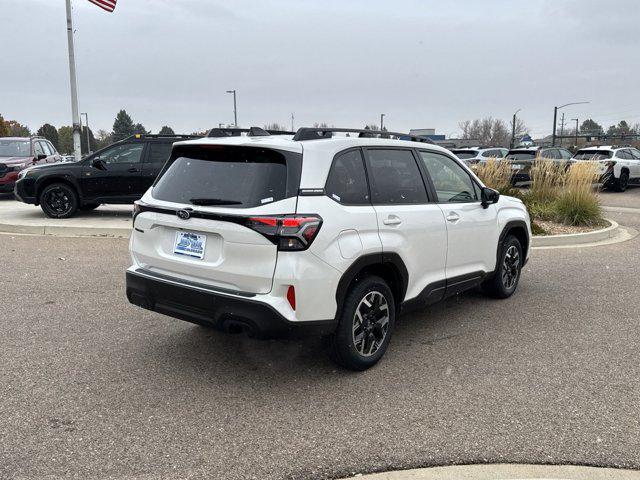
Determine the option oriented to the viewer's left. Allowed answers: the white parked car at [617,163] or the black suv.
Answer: the black suv

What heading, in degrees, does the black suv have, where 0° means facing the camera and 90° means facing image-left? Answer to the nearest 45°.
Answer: approximately 90°

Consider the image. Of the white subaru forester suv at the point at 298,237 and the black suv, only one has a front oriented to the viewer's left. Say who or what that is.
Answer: the black suv

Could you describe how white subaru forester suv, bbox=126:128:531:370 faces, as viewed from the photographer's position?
facing away from the viewer and to the right of the viewer

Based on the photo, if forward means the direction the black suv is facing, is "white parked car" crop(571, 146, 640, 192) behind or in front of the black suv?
behind

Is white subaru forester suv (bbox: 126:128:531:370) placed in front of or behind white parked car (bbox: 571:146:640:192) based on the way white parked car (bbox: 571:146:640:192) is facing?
behind

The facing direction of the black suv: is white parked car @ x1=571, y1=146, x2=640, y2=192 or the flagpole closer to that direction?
the flagpole

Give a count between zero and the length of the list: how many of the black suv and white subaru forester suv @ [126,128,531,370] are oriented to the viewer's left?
1

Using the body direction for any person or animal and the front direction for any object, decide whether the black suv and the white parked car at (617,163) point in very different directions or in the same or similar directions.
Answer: very different directions

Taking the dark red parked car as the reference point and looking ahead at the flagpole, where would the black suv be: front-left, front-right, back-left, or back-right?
back-right

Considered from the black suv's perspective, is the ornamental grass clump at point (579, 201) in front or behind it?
behind

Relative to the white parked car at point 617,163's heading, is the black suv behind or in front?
behind

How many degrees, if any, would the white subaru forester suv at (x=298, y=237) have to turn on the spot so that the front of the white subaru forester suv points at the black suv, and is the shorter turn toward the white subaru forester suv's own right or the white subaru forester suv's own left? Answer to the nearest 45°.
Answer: approximately 90° to the white subaru forester suv's own left

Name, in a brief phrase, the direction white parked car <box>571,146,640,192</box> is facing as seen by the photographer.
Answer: facing away from the viewer and to the right of the viewer
